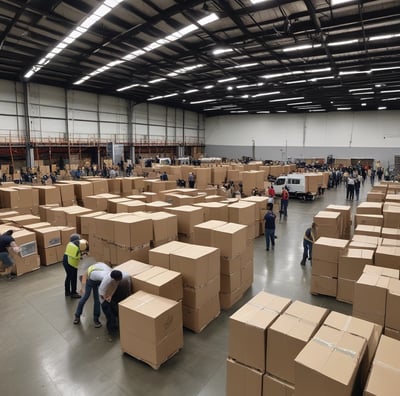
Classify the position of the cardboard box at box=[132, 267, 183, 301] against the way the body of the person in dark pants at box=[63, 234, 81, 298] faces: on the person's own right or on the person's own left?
on the person's own right

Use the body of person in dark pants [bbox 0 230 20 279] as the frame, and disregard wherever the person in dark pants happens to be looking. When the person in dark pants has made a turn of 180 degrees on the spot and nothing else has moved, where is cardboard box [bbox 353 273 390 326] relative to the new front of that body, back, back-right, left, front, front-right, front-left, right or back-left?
back-left

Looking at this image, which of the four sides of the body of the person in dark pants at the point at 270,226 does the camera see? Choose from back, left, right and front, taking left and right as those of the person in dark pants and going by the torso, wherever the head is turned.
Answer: back

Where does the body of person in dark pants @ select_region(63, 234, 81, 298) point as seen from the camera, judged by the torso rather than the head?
to the viewer's right

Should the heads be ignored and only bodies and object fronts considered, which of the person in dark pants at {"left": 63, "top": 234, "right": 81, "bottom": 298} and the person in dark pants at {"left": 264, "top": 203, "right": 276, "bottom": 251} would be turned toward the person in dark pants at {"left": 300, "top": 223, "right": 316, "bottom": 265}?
the person in dark pants at {"left": 63, "top": 234, "right": 81, "bottom": 298}

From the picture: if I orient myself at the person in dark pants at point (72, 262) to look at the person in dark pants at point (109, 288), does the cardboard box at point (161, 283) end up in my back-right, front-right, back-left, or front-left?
front-left

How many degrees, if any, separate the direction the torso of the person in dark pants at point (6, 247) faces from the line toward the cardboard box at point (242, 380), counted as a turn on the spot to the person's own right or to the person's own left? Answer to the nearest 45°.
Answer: approximately 90° to the person's own right

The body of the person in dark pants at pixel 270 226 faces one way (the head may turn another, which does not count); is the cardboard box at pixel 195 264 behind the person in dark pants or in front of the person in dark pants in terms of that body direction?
behind

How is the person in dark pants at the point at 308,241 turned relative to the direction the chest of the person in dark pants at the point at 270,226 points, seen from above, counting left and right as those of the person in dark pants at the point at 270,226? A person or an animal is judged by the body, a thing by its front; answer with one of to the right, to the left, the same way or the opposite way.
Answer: to the right

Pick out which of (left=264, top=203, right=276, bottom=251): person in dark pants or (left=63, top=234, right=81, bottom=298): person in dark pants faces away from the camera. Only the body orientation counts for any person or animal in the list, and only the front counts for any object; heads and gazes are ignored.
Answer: (left=264, top=203, right=276, bottom=251): person in dark pants

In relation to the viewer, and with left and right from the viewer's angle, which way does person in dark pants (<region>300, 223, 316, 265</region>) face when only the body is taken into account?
facing to the right of the viewer

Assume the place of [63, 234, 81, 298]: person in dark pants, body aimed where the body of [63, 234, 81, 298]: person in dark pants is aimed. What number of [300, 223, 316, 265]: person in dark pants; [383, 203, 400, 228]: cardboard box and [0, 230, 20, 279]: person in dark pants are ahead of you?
2

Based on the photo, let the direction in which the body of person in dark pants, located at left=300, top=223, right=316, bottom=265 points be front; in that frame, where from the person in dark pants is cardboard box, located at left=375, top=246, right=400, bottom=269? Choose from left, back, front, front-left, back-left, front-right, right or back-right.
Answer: front-right
